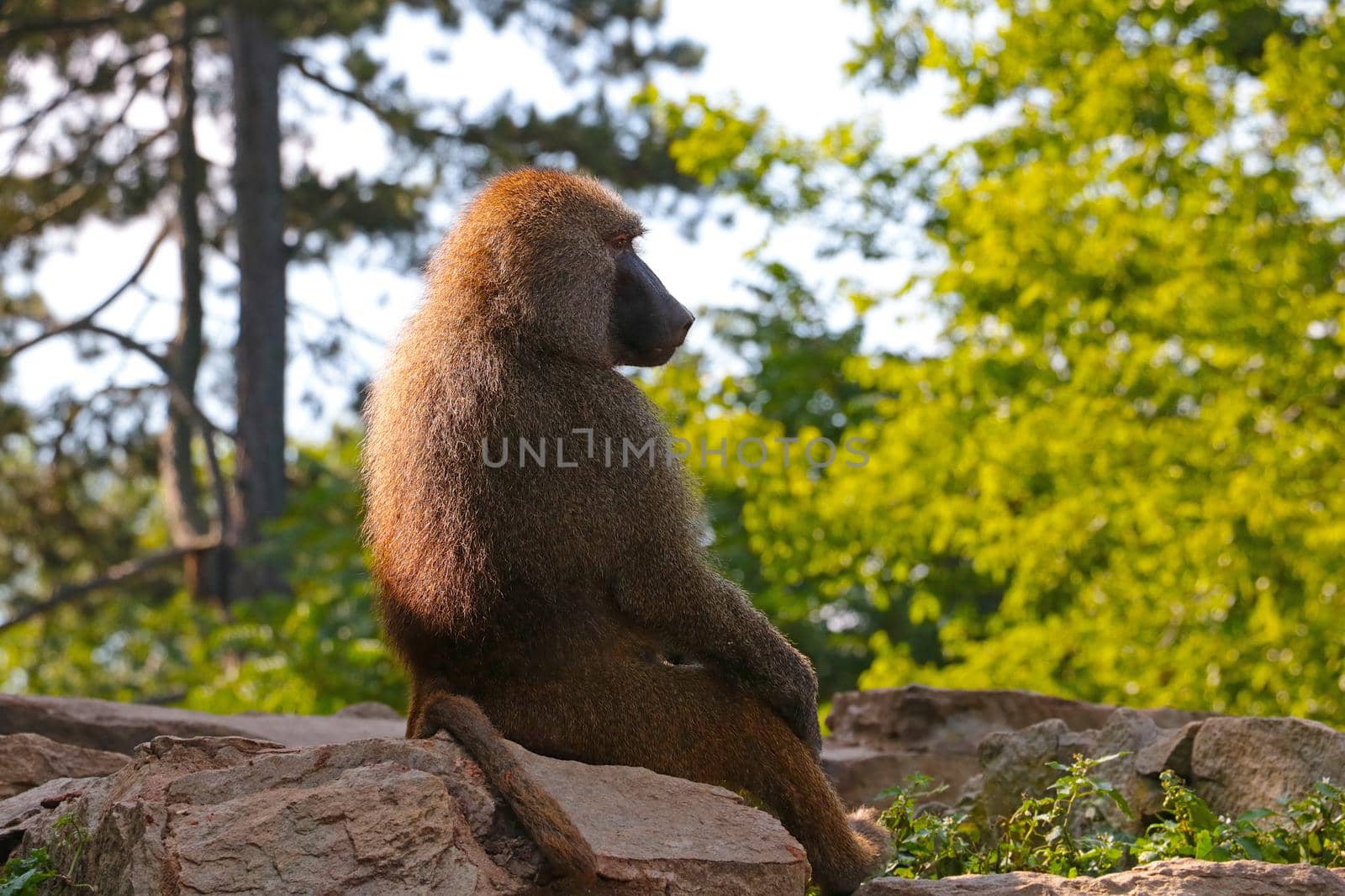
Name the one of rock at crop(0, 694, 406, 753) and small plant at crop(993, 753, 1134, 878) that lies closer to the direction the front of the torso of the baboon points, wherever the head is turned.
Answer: the small plant

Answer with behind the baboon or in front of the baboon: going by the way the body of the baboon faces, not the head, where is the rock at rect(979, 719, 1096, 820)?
in front

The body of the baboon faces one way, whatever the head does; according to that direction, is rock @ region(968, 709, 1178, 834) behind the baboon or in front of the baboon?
in front

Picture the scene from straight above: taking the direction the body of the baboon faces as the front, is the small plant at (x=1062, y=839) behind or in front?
in front

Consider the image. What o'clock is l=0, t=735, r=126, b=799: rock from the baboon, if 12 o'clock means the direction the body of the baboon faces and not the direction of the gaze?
The rock is roughly at 7 o'clock from the baboon.

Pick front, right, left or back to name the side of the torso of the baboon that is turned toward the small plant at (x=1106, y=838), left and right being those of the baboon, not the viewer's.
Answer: front

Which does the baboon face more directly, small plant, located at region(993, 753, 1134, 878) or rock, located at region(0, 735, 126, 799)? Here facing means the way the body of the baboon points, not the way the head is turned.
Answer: the small plant

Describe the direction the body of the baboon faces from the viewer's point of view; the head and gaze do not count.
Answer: to the viewer's right

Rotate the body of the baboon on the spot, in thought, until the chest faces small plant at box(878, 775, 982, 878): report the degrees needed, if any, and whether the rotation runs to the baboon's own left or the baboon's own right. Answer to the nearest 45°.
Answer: approximately 45° to the baboon's own left
